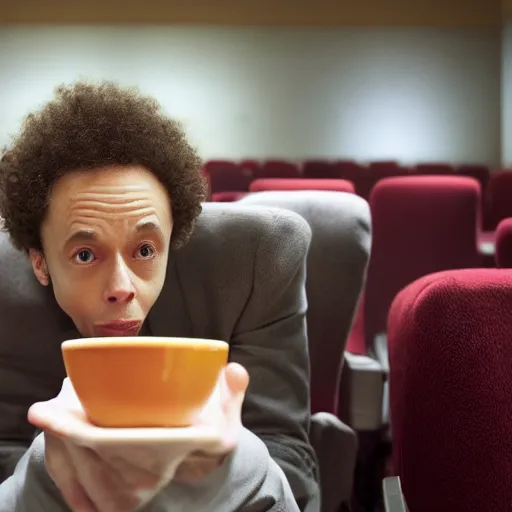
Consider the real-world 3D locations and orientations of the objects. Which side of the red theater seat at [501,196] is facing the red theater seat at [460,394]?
front

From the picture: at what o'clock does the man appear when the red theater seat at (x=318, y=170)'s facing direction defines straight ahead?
The man is roughly at 12 o'clock from the red theater seat.

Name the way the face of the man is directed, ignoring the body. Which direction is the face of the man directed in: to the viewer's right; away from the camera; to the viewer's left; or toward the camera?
toward the camera

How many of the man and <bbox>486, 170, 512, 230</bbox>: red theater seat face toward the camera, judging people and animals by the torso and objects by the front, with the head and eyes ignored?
2

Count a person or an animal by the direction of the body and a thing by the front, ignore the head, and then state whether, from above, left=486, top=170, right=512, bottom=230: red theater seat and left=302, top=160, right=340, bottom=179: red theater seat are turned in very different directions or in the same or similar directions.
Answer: same or similar directions

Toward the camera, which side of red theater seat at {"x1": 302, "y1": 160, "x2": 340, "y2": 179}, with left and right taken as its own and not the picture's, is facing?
front

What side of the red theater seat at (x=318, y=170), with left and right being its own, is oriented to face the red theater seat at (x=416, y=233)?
front

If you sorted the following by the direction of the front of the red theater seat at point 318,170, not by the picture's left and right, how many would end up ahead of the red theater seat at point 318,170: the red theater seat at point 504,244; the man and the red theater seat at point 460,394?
3

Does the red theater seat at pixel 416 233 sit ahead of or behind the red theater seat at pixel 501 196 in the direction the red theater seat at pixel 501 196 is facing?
ahead

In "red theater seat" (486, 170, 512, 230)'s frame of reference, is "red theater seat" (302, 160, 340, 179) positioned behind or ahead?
behind

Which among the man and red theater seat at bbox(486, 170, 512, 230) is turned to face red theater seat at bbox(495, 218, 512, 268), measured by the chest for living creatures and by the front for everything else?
red theater seat at bbox(486, 170, 512, 230)
